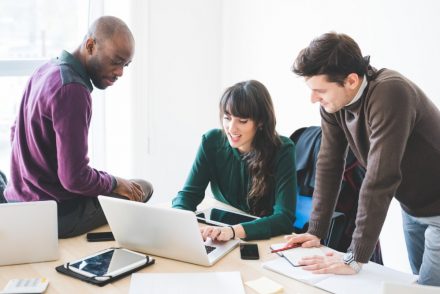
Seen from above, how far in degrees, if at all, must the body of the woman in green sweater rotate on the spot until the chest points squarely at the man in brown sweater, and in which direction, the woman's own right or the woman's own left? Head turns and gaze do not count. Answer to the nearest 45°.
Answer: approximately 90° to the woman's own left

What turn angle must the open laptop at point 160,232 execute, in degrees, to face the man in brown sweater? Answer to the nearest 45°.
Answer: approximately 45° to its right

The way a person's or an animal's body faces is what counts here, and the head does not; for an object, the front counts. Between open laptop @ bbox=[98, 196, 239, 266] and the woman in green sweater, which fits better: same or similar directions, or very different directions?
very different directions

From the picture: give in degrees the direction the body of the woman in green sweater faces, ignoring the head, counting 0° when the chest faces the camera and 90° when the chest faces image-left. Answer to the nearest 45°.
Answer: approximately 45°

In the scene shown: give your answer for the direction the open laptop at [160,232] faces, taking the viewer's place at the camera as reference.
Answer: facing away from the viewer and to the right of the viewer

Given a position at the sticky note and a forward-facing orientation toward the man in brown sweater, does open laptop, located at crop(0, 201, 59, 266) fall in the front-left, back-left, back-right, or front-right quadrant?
back-left
